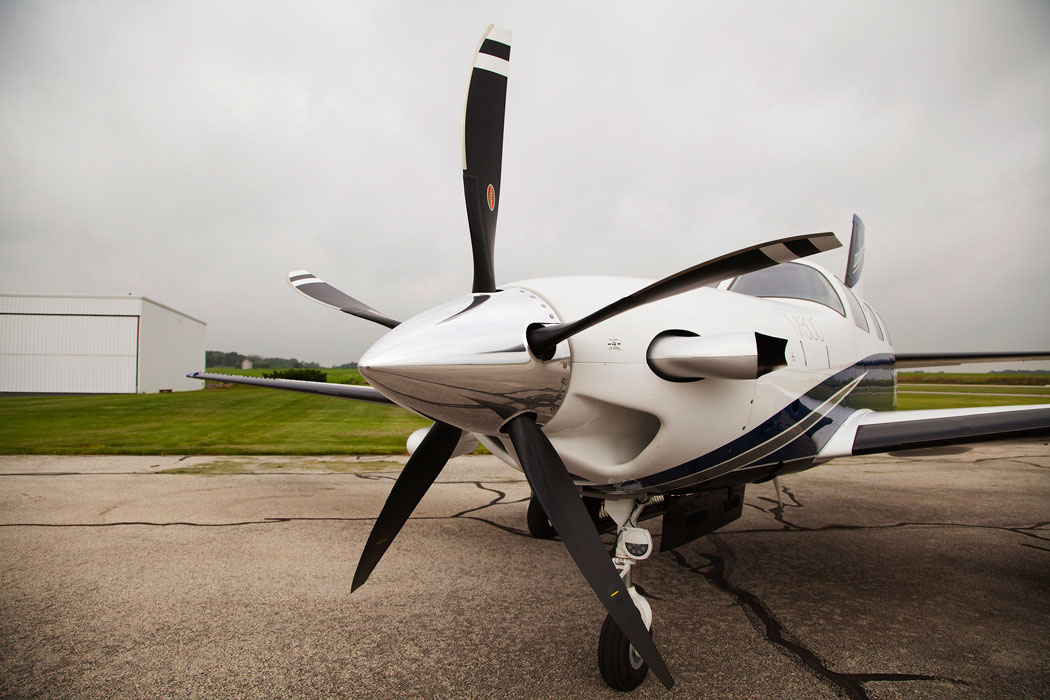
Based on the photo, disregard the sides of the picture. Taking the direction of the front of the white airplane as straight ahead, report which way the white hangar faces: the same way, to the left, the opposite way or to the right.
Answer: to the left

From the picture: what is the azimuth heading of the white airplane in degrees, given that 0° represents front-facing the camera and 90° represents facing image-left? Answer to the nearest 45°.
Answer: approximately 45°

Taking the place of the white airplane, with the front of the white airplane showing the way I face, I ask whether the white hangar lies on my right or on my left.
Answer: on my right

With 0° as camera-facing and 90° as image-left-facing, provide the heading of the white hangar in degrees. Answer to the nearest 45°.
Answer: approximately 0°
